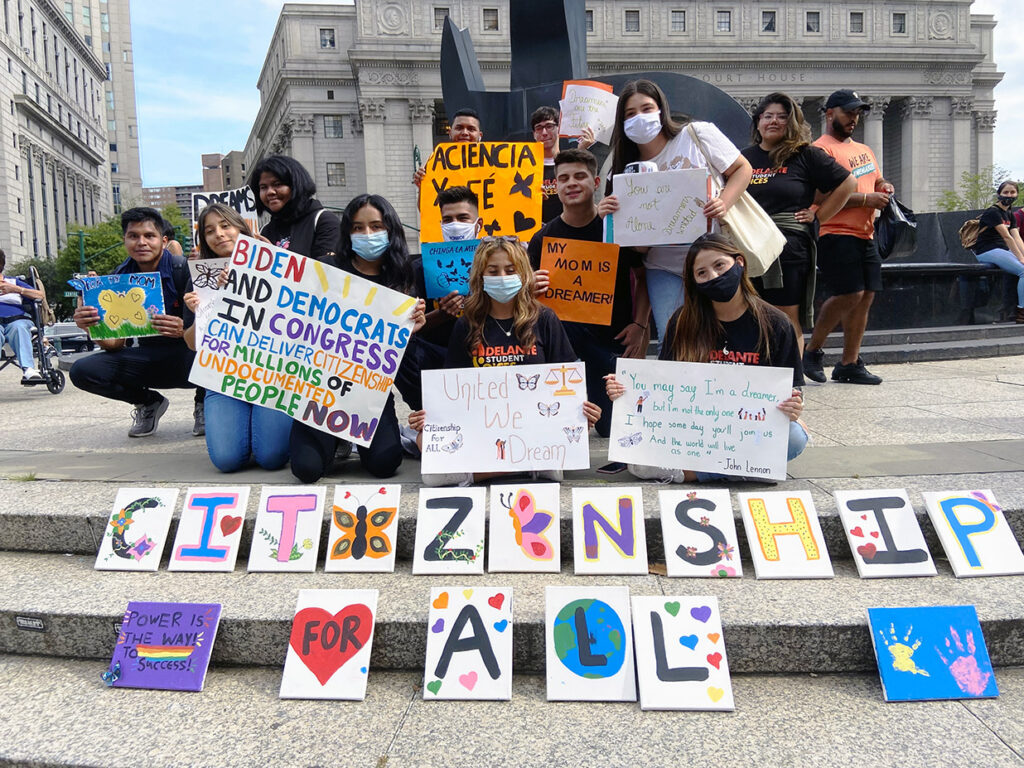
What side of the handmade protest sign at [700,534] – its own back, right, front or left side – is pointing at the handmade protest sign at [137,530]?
right

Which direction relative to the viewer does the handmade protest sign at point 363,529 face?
toward the camera

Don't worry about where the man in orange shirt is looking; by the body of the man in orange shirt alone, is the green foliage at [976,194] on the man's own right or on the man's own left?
on the man's own left

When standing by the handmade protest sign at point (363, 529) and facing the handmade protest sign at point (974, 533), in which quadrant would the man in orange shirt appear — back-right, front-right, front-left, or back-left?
front-left

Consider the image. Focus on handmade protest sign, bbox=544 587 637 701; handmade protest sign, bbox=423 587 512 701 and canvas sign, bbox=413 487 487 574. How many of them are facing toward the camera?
3

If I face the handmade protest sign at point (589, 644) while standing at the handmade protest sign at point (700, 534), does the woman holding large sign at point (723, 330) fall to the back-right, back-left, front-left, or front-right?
back-right

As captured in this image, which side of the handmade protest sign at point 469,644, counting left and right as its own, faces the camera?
front

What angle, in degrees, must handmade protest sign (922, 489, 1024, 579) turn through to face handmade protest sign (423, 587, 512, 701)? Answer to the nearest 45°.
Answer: approximately 45° to its right

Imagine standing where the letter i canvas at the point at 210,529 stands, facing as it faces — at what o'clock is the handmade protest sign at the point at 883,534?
The handmade protest sign is roughly at 10 o'clock from the letter i canvas.

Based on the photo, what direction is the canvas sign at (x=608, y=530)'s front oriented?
toward the camera

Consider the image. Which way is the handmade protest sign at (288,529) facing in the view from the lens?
facing the viewer
